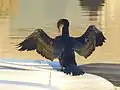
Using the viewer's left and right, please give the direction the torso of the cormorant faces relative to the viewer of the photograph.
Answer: facing away from the viewer
